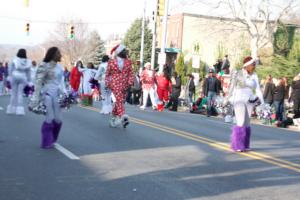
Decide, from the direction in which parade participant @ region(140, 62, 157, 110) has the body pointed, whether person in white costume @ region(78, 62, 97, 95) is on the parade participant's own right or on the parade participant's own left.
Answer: on the parade participant's own right

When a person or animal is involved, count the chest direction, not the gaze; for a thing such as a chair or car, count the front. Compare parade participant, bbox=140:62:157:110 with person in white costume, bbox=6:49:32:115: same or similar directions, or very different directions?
very different directions

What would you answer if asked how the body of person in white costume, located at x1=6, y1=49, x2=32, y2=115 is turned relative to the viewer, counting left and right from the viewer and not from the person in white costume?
facing away from the viewer

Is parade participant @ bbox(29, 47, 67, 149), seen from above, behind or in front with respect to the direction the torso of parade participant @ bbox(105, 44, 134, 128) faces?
in front

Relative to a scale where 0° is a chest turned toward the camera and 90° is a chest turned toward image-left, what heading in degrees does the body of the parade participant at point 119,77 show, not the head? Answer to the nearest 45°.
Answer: approximately 0°

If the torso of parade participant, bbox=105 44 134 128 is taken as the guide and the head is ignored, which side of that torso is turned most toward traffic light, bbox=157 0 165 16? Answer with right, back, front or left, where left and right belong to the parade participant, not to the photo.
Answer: back
